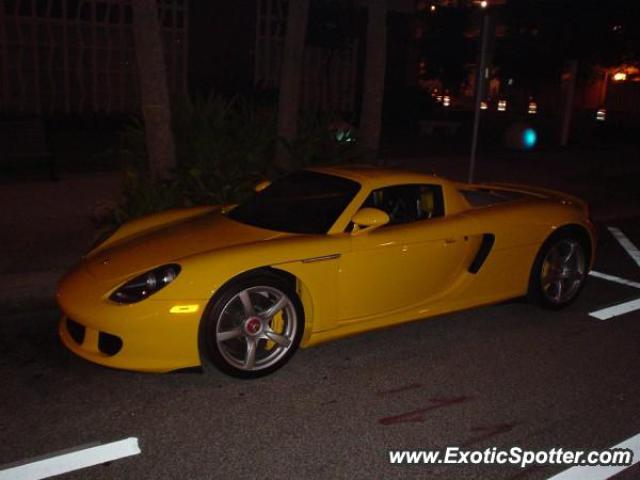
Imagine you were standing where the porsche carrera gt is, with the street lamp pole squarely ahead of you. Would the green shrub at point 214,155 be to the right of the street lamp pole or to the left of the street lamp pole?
left

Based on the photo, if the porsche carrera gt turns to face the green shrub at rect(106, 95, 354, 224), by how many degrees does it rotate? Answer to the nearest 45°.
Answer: approximately 135° to its right

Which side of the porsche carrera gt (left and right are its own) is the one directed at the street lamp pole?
back

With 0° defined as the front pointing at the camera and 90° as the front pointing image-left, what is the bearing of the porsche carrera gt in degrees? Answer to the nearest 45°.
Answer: approximately 45°

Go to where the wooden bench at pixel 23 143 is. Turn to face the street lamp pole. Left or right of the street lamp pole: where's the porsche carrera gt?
right

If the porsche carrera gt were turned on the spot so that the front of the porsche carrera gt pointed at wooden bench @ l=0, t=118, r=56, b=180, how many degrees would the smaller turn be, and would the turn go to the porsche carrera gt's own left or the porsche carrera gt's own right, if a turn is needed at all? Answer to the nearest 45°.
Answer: approximately 90° to the porsche carrera gt's own right
